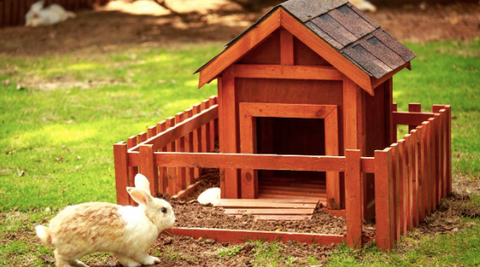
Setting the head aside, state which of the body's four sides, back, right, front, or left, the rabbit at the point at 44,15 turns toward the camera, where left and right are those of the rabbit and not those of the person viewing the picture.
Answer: left

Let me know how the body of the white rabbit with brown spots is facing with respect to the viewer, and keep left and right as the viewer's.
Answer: facing to the right of the viewer

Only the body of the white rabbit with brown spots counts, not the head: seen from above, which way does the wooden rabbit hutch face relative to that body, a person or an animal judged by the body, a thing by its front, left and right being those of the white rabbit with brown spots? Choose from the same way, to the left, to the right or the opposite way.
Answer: to the right

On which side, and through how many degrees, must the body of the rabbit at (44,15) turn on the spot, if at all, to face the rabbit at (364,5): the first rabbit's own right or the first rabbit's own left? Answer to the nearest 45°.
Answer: approximately 180°

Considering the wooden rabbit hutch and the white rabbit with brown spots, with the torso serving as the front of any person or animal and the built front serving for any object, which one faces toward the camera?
the wooden rabbit hutch

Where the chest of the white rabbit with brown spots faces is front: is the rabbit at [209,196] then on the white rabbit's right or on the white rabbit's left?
on the white rabbit's left

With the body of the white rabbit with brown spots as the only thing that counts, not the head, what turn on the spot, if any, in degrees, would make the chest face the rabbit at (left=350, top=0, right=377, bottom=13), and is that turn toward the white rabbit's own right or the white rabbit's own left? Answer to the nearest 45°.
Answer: approximately 45° to the white rabbit's own left

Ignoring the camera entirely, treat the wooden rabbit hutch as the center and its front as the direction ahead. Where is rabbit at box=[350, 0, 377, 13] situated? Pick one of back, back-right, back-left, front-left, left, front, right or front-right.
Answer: back

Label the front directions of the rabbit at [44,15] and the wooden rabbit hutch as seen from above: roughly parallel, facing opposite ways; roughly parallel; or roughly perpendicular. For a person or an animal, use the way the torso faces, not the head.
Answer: roughly perpendicular

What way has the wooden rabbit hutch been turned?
toward the camera

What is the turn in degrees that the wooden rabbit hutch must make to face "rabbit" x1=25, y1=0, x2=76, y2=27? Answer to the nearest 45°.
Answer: approximately 135° to its right

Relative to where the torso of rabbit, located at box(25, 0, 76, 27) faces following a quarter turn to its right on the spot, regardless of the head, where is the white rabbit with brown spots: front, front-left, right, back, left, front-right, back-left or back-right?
back
